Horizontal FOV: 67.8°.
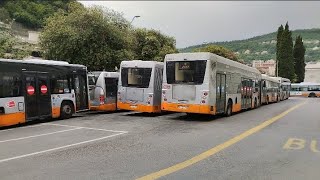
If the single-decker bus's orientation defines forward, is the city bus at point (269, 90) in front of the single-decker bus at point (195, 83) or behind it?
in front

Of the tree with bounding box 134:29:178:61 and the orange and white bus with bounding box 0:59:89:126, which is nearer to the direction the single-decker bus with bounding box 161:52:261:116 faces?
the tree

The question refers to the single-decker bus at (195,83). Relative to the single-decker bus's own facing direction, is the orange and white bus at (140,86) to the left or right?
on its left

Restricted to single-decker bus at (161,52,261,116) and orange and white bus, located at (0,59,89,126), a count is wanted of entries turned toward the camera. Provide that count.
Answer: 0

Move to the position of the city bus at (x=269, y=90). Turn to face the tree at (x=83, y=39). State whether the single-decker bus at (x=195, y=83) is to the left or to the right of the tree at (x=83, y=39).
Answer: left

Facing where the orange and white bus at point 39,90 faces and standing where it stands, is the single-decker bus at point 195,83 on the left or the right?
on its right
